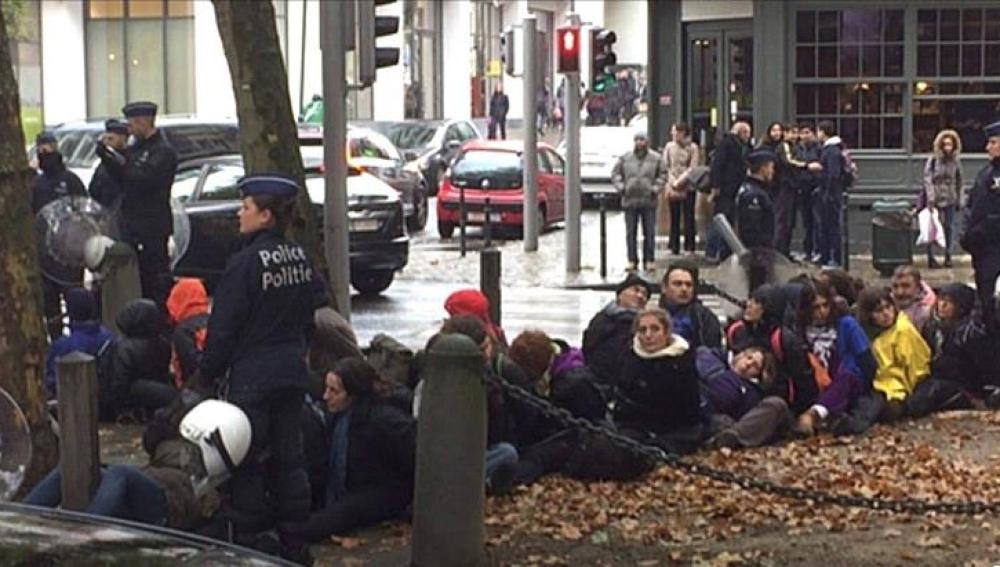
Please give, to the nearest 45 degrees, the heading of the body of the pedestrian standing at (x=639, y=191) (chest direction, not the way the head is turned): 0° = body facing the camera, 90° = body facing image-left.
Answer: approximately 0°

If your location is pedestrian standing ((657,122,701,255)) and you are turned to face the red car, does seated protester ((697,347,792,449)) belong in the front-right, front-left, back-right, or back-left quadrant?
back-left

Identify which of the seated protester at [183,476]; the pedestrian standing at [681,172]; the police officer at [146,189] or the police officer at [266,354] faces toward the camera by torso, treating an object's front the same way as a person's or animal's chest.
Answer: the pedestrian standing

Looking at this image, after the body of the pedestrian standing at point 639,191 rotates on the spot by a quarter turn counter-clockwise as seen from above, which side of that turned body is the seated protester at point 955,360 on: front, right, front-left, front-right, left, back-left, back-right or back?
right

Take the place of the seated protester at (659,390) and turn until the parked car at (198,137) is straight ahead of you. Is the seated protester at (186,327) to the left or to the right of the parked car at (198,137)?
left

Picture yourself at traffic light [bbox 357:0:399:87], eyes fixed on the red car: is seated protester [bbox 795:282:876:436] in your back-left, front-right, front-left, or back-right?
back-right

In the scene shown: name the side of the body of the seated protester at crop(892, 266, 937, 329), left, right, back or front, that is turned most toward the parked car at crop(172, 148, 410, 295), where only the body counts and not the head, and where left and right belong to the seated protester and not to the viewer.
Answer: right

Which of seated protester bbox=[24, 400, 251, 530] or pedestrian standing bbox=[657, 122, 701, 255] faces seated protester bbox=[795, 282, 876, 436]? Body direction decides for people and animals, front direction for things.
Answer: the pedestrian standing

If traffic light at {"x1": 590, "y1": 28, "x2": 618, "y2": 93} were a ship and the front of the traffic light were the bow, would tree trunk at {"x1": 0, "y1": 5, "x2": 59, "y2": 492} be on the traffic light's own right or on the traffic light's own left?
on the traffic light's own right

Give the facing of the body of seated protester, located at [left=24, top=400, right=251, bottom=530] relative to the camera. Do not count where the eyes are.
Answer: to the viewer's left

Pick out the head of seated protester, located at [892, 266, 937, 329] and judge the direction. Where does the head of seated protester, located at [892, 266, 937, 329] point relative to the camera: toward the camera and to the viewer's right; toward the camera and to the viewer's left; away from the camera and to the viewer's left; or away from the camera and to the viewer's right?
toward the camera and to the viewer's left
